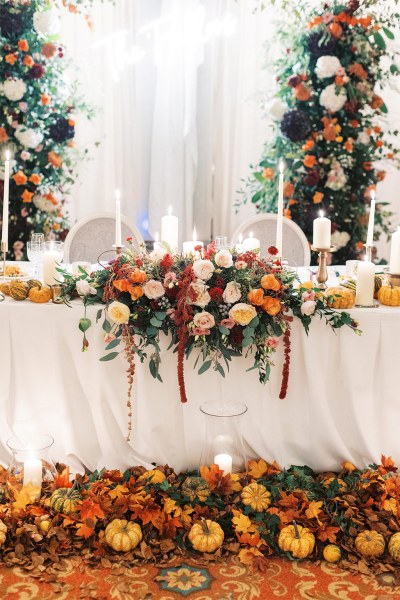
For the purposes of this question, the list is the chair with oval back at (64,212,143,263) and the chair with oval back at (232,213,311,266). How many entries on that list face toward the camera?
2

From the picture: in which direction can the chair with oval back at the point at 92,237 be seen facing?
toward the camera

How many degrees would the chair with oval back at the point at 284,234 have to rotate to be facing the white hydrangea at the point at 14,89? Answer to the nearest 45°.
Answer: approximately 90° to its right

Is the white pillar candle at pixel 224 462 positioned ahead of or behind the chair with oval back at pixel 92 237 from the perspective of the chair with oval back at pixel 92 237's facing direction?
ahead

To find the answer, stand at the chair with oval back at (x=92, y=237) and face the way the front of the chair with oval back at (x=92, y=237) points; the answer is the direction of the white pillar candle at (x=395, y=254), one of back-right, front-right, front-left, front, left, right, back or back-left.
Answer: front-left

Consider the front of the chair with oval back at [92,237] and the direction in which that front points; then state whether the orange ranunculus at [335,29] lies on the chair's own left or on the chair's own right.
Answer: on the chair's own left

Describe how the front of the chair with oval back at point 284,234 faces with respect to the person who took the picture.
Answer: facing the viewer

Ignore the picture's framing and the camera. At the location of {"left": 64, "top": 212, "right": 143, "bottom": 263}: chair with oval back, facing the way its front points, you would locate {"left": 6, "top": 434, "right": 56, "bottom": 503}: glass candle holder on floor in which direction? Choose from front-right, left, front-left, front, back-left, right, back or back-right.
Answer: front

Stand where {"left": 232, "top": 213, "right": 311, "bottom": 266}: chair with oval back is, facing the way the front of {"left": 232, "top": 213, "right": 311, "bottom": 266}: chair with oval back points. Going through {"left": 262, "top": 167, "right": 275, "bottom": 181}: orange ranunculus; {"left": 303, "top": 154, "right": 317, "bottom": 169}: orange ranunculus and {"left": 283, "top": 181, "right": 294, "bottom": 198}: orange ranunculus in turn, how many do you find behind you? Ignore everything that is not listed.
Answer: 3

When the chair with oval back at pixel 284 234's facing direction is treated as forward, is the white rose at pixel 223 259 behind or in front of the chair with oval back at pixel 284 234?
in front

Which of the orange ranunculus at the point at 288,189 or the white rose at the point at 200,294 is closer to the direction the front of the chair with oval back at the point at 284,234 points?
the white rose
